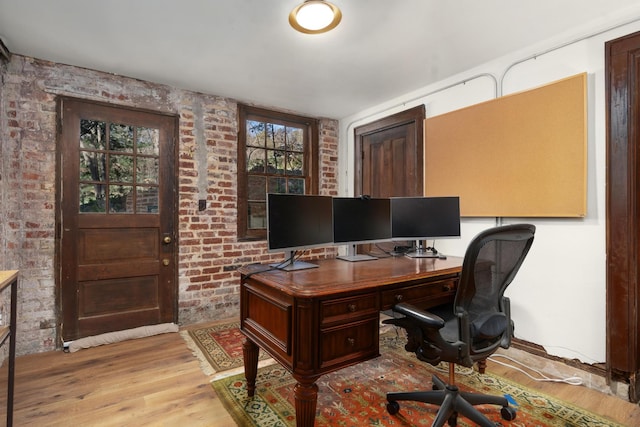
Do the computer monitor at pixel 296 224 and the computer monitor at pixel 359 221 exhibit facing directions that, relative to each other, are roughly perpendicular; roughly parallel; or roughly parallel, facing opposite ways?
roughly parallel

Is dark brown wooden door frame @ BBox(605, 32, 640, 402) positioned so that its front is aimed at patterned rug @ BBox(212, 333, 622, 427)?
yes

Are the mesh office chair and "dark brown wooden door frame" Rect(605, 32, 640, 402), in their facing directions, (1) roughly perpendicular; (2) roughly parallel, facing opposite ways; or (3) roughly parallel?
roughly perpendicular

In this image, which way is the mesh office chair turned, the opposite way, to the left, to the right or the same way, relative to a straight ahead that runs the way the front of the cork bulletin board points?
to the right

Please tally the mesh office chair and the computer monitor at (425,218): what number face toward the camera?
1

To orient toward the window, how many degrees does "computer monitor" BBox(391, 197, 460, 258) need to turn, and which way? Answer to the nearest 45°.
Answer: approximately 90° to its right

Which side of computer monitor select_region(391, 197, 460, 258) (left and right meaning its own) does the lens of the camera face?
front

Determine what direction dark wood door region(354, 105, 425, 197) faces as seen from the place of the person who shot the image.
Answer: facing the viewer and to the left of the viewer

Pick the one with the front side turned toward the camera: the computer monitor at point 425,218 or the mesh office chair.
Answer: the computer monitor

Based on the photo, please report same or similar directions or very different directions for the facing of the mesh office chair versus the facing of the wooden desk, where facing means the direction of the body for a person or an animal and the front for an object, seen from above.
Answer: very different directions

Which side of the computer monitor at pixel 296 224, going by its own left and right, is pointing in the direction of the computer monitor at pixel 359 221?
left

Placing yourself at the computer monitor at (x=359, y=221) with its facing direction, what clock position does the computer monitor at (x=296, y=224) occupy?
the computer monitor at (x=296, y=224) is roughly at 3 o'clock from the computer monitor at (x=359, y=221).
